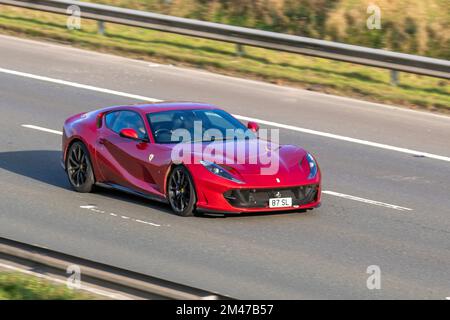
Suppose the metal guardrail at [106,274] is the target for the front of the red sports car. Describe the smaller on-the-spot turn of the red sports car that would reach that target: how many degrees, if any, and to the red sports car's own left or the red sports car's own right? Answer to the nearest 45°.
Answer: approximately 45° to the red sports car's own right

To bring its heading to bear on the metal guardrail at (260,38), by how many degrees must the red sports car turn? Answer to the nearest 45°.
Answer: approximately 135° to its left

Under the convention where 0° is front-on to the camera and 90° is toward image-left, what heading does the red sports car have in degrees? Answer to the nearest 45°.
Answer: approximately 315°
